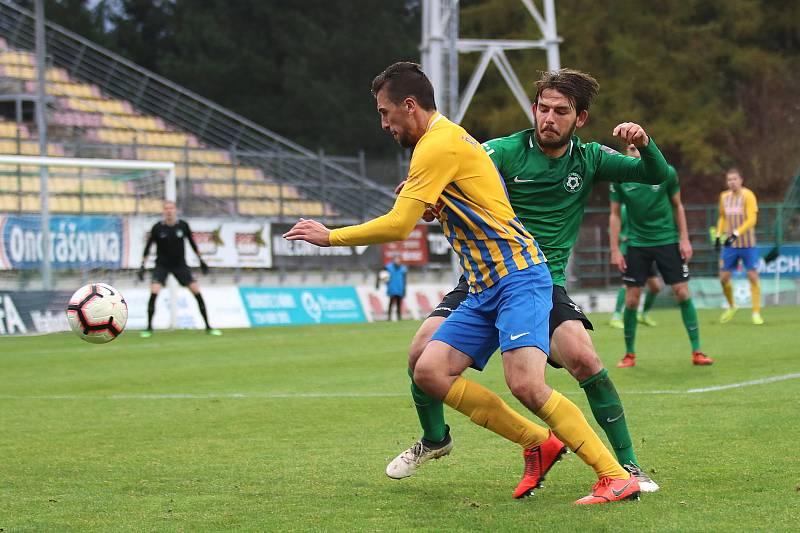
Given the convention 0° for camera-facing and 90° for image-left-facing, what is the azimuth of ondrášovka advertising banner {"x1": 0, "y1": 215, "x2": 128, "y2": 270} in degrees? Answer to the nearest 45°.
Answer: approximately 0°

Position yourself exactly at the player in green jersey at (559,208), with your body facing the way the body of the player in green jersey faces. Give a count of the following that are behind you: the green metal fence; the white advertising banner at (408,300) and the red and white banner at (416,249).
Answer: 3

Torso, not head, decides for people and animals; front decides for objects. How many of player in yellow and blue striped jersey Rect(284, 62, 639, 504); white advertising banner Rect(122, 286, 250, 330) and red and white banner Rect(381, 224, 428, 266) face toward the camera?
2

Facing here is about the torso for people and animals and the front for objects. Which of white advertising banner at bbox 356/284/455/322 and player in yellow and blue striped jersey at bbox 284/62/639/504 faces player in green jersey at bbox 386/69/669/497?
the white advertising banner

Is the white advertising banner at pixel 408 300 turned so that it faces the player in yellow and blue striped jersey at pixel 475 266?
yes

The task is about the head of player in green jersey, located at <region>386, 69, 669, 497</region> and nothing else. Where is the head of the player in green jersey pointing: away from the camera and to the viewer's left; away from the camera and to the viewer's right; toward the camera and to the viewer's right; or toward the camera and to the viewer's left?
toward the camera and to the viewer's left

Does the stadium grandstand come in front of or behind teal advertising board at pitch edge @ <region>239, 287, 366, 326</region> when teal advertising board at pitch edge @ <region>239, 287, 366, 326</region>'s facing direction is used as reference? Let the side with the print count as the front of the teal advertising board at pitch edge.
behind

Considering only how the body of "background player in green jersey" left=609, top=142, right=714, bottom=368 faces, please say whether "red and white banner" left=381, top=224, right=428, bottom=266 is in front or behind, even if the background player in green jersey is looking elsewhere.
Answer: behind

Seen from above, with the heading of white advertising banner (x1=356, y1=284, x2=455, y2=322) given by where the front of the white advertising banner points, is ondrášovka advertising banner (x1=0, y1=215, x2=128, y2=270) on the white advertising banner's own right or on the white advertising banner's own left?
on the white advertising banner's own right

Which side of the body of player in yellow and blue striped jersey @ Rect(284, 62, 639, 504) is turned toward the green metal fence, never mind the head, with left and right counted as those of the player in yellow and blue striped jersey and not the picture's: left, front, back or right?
right

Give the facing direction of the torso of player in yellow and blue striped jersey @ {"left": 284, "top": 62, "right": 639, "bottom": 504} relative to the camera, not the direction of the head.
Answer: to the viewer's left

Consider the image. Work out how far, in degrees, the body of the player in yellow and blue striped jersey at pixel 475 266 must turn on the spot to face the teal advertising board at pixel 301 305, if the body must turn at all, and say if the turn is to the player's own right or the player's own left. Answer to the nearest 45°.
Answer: approximately 90° to the player's own right
